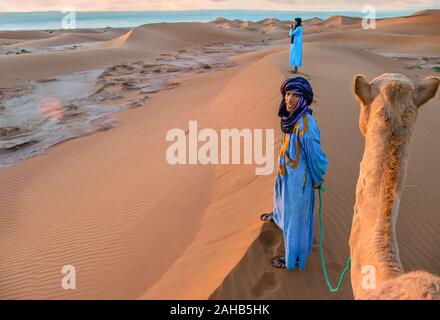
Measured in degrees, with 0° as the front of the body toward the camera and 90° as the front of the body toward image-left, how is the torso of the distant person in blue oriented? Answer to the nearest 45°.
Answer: approximately 90°

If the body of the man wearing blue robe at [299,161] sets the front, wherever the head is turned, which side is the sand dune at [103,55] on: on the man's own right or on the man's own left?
on the man's own right

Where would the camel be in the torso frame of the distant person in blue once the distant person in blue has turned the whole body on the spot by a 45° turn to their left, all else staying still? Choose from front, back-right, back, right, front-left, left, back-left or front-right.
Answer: front-left

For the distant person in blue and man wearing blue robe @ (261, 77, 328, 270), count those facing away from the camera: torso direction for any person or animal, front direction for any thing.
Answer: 0

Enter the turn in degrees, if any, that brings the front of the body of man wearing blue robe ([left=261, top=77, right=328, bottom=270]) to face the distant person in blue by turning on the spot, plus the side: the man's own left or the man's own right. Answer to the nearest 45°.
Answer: approximately 135° to the man's own right
